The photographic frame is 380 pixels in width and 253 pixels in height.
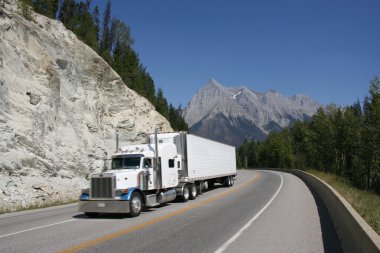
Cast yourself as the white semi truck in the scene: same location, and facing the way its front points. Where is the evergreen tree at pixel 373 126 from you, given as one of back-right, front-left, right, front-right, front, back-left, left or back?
back

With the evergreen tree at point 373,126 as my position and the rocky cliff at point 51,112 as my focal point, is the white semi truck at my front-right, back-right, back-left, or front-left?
front-left

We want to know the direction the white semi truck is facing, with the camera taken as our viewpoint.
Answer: facing the viewer and to the left of the viewer

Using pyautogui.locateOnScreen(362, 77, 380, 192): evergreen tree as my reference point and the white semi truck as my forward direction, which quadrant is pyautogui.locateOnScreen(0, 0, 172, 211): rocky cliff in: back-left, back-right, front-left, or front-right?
front-right
